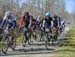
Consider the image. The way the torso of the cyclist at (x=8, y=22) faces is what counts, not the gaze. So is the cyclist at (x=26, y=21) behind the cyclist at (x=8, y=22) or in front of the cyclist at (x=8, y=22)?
behind

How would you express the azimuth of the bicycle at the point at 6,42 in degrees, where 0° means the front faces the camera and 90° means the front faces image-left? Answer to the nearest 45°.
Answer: approximately 45°

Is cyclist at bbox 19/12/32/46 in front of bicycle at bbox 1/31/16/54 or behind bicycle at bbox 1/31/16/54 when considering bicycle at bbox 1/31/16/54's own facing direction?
behind
